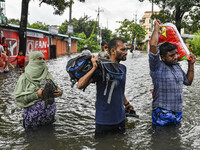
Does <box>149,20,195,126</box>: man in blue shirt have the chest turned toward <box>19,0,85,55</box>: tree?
no

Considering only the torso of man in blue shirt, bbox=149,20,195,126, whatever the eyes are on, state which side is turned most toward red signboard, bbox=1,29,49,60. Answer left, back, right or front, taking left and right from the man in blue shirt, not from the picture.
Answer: back

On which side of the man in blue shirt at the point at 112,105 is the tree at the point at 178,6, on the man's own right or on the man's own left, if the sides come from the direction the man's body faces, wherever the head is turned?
on the man's own left

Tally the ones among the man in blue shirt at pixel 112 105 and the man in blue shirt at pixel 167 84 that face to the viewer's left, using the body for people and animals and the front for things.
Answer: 0

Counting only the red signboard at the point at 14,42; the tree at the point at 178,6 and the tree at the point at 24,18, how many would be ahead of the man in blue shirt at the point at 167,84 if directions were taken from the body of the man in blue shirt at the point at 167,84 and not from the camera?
0

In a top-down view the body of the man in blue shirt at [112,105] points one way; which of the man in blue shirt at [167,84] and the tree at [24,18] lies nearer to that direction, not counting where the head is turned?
the man in blue shirt

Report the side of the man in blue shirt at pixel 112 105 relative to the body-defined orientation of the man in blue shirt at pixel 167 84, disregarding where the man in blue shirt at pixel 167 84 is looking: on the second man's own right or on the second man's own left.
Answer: on the second man's own right

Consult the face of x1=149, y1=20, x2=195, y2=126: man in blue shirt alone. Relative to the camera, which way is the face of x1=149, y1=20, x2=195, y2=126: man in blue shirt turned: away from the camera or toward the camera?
toward the camera

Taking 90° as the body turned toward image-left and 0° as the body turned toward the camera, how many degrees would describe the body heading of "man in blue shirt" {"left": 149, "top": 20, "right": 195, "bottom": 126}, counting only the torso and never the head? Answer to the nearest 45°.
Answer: approximately 315°

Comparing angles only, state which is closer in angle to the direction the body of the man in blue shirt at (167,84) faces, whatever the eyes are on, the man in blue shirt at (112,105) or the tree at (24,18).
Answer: the man in blue shirt

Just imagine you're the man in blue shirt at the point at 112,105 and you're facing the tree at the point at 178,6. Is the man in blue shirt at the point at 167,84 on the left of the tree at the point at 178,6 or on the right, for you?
right

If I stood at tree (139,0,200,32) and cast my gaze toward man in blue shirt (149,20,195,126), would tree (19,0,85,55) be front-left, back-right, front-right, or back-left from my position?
front-right
